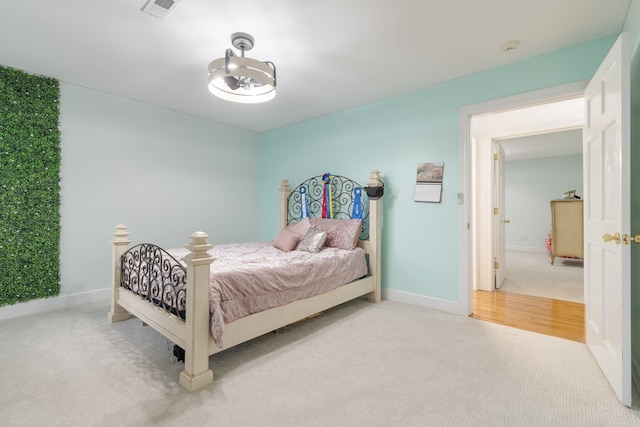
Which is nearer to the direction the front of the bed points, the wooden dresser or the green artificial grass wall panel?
the green artificial grass wall panel

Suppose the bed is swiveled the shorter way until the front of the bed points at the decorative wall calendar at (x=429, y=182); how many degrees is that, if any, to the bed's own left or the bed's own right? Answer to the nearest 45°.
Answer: approximately 135° to the bed's own left

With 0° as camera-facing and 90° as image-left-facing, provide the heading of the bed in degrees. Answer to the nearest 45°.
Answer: approximately 45°

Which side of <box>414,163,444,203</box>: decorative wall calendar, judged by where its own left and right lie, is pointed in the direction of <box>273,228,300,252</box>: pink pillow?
right

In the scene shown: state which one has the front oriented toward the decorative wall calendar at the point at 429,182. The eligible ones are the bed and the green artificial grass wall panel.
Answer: the green artificial grass wall panel

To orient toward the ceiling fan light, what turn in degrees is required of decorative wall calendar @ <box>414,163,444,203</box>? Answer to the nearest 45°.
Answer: approximately 45° to its right

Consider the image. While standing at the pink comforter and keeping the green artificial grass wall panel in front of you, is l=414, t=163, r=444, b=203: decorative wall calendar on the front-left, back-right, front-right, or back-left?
back-right

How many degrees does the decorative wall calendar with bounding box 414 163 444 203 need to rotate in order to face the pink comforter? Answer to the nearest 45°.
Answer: approximately 45° to its right
